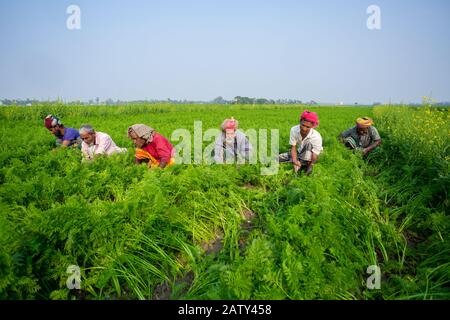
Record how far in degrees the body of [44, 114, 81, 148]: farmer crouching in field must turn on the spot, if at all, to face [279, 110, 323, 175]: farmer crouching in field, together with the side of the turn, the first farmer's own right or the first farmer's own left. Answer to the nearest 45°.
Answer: approximately 90° to the first farmer's own left

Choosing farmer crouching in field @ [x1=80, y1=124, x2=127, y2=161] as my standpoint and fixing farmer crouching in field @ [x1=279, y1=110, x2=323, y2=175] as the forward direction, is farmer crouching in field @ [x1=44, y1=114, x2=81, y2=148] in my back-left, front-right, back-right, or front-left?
back-left

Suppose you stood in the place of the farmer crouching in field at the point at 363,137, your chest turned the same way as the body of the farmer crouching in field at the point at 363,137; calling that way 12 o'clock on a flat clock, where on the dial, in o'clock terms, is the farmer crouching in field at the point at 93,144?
the farmer crouching in field at the point at 93,144 is roughly at 2 o'clock from the farmer crouching in field at the point at 363,137.

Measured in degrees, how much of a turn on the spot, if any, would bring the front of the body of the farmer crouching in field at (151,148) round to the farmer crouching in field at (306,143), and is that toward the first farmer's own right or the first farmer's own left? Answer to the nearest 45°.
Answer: approximately 135° to the first farmer's own left

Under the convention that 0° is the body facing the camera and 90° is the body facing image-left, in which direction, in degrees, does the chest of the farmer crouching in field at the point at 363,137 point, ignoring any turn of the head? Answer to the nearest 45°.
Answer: approximately 0°

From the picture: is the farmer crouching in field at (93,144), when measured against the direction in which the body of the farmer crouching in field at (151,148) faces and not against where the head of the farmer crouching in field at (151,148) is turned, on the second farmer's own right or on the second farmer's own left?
on the second farmer's own right

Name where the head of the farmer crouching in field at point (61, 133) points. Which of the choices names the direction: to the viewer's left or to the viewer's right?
to the viewer's left

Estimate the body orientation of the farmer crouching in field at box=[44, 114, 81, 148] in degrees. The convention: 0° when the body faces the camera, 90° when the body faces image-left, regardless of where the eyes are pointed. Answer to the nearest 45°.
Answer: approximately 45°
